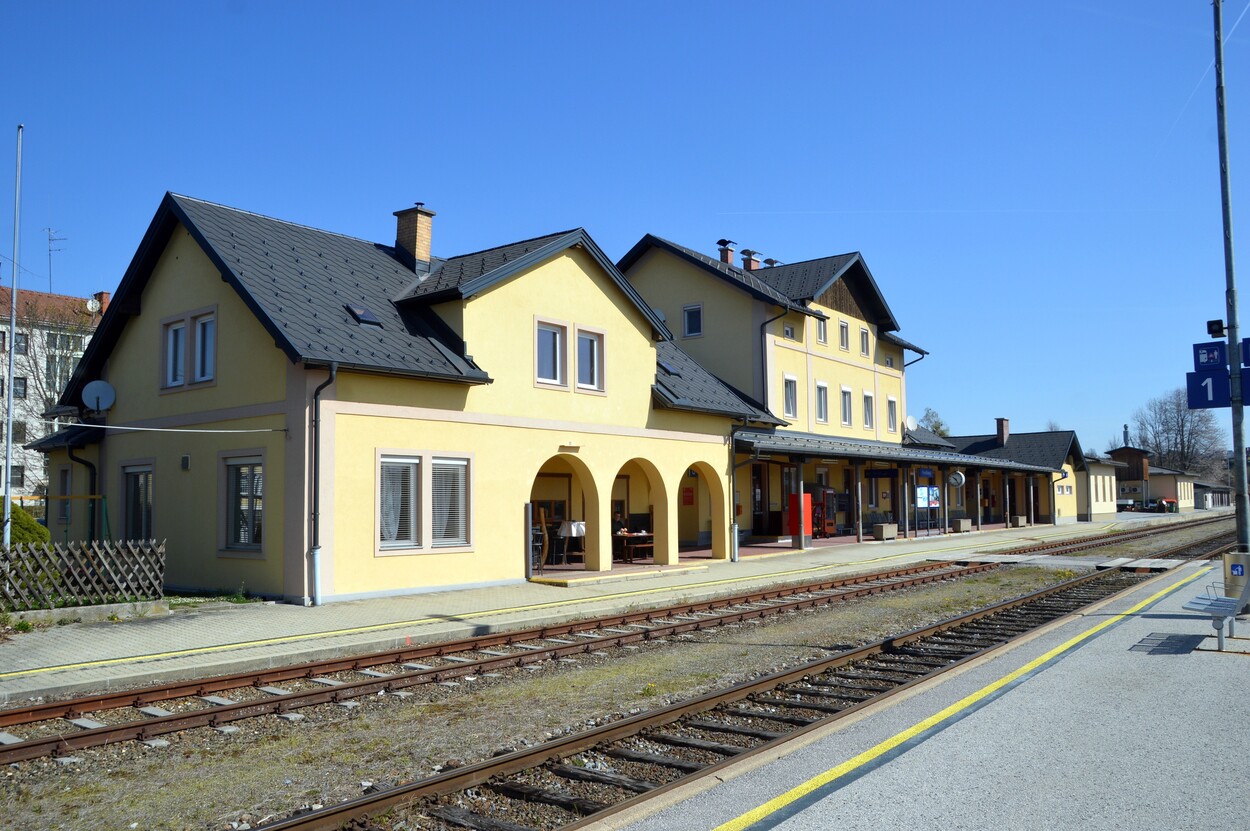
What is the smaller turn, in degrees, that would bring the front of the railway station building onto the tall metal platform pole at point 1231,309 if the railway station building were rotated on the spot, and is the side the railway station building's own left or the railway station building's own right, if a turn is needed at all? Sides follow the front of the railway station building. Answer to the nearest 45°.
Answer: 0° — it already faces it

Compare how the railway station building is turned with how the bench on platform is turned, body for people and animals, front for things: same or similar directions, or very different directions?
very different directions

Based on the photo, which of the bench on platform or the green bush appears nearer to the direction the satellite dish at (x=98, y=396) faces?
the green bush

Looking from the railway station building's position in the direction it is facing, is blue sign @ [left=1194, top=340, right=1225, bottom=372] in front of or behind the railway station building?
in front

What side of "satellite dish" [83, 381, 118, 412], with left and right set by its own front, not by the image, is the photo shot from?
front

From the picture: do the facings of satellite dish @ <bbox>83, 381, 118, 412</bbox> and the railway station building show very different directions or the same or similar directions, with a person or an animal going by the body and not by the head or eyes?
same or similar directions

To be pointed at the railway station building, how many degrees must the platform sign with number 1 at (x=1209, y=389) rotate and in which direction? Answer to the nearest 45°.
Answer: approximately 90° to its right

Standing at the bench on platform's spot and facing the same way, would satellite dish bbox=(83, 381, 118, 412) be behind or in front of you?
in front

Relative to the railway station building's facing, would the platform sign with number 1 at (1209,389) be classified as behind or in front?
in front

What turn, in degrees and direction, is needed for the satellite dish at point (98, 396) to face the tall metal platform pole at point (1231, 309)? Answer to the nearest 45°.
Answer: approximately 45° to its left

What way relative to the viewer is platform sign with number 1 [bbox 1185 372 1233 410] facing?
toward the camera

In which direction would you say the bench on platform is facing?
to the viewer's left
